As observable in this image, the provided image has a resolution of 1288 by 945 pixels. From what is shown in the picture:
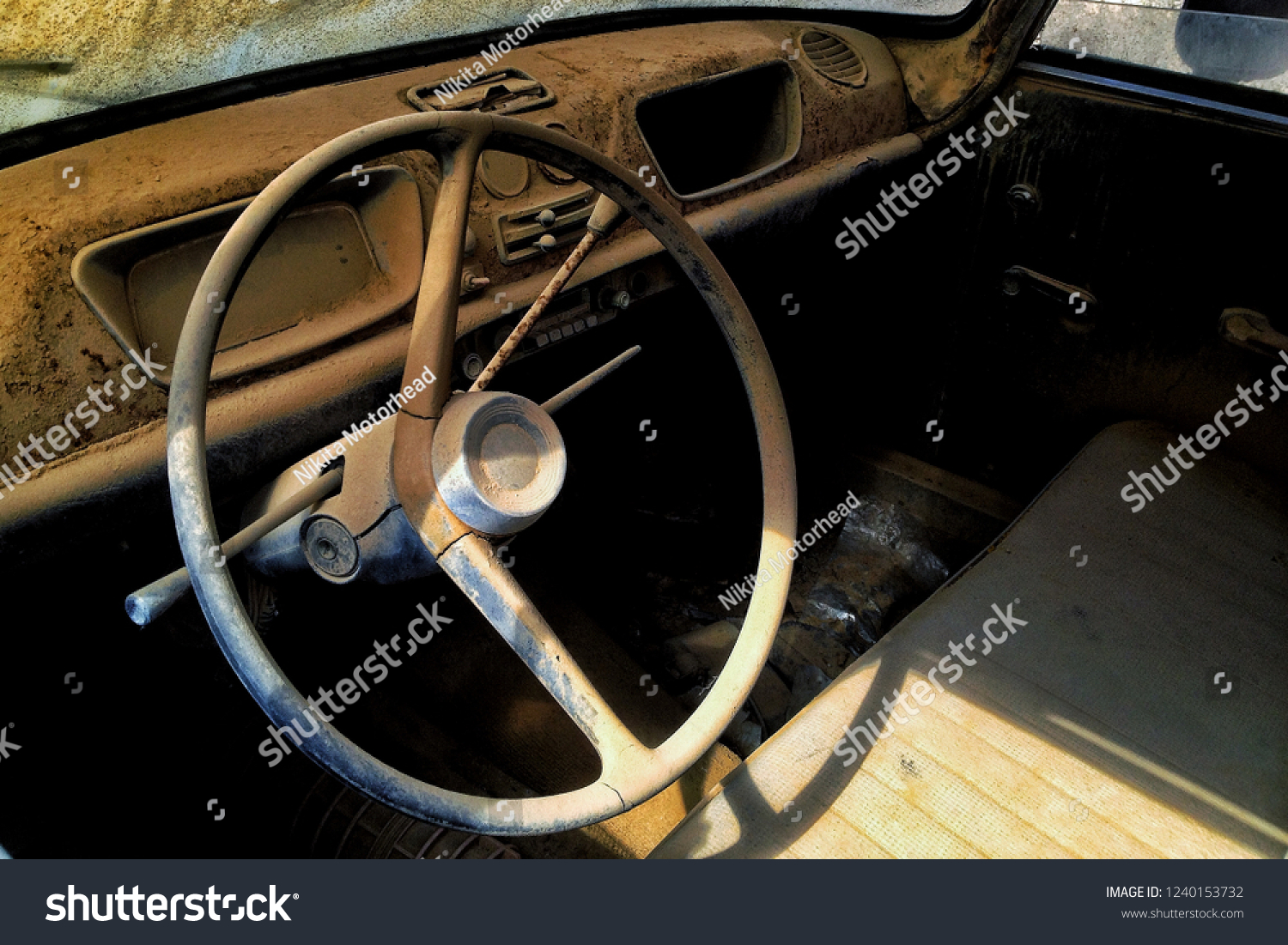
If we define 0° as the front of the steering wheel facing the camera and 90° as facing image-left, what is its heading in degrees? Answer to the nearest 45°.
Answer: approximately 315°
